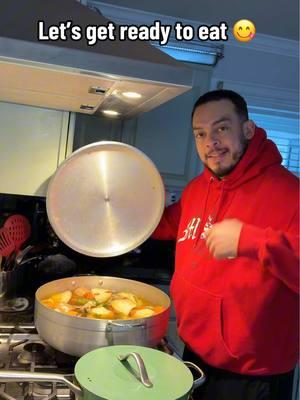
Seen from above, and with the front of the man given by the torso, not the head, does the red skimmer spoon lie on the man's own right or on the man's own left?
on the man's own right

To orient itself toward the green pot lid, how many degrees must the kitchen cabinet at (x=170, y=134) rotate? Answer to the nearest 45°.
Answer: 0° — it already faces it

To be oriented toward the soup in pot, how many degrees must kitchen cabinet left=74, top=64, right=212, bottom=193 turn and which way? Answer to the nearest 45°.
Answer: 0° — it already faces it

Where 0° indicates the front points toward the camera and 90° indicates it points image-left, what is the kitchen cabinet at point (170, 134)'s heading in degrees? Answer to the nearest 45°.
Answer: approximately 0°

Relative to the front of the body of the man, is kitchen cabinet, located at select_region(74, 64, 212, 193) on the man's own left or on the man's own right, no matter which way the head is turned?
on the man's own right

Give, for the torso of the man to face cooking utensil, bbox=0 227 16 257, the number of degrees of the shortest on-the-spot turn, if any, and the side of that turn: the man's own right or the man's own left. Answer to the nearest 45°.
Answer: approximately 45° to the man's own right

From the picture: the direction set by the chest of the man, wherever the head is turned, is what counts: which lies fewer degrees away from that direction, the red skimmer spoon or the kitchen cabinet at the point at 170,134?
the red skimmer spoon
